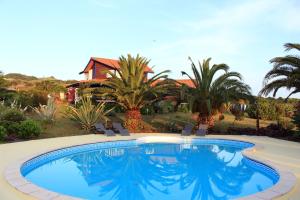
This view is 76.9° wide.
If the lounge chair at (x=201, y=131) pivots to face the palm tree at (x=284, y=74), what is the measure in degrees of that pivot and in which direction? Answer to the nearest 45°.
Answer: approximately 135° to its left

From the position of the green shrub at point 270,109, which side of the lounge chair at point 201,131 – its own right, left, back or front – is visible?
back

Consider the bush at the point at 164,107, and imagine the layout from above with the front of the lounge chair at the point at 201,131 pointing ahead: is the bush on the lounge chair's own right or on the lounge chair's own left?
on the lounge chair's own right

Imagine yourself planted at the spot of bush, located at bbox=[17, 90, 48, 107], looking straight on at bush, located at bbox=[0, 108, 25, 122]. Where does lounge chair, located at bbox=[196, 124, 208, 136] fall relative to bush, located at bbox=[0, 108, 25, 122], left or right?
left

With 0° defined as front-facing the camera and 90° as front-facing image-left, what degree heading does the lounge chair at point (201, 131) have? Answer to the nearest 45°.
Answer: approximately 45°

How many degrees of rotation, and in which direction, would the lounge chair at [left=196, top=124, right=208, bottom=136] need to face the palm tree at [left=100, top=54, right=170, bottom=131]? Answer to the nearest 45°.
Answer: approximately 45° to its right
